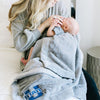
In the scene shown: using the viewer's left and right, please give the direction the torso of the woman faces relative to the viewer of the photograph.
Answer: facing the viewer and to the right of the viewer
